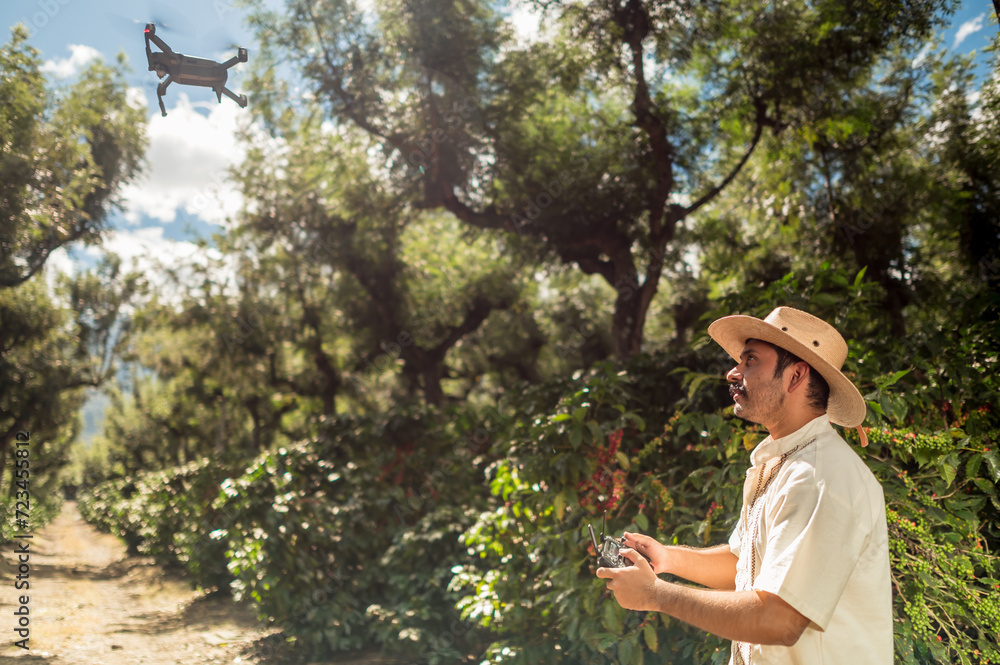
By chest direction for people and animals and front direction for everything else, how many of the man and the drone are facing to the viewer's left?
2

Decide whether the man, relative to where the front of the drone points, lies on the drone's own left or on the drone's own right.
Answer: on the drone's own left

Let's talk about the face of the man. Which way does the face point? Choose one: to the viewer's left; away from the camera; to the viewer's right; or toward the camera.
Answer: to the viewer's left

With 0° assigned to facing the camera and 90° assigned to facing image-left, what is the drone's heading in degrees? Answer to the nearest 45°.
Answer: approximately 90°

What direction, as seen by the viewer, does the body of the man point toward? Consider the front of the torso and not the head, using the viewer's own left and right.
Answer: facing to the left of the viewer
